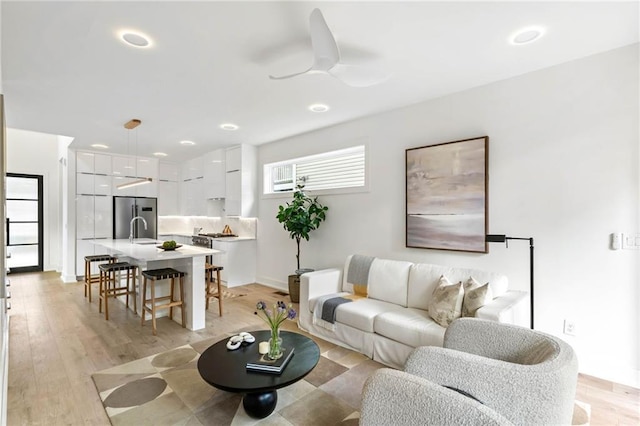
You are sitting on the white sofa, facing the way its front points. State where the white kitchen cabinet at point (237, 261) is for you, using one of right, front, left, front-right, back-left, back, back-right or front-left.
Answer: right

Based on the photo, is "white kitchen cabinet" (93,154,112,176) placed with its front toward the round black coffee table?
yes

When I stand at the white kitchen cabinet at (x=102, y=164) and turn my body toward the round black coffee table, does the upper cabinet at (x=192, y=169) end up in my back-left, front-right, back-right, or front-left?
front-left

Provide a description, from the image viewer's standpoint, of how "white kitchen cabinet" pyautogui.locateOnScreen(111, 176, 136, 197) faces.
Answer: facing the viewer

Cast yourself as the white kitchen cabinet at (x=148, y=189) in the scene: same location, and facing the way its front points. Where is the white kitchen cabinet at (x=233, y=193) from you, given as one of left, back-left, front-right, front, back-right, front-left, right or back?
front-left

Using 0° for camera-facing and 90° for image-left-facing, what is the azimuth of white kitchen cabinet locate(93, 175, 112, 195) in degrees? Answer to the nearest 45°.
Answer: approximately 0°

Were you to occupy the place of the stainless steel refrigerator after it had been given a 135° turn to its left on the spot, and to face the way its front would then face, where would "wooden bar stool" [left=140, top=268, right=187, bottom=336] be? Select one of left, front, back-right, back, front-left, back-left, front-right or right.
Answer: back-right

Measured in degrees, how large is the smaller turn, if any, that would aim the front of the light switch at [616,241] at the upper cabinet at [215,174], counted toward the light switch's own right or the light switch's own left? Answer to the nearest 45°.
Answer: approximately 90° to the light switch's own right

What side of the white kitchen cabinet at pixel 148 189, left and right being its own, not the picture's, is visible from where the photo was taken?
front

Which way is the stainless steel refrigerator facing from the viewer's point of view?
toward the camera

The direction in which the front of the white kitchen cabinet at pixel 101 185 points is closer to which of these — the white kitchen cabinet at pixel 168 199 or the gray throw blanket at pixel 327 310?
the gray throw blanket

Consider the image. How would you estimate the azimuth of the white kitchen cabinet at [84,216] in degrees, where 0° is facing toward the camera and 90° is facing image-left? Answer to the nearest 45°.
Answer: approximately 0°

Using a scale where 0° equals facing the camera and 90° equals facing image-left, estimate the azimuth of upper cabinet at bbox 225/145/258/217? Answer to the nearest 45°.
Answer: approximately 45°

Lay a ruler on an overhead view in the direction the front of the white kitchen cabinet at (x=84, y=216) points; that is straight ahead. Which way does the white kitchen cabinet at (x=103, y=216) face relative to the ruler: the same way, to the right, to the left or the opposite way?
the same way

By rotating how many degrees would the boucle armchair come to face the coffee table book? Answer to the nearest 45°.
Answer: approximately 45° to its left

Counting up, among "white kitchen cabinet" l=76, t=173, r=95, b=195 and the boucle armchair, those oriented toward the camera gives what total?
1

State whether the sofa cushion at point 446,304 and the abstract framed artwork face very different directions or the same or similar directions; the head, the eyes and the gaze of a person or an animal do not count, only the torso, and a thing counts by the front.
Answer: same or similar directions

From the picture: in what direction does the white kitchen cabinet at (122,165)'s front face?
toward the camera
